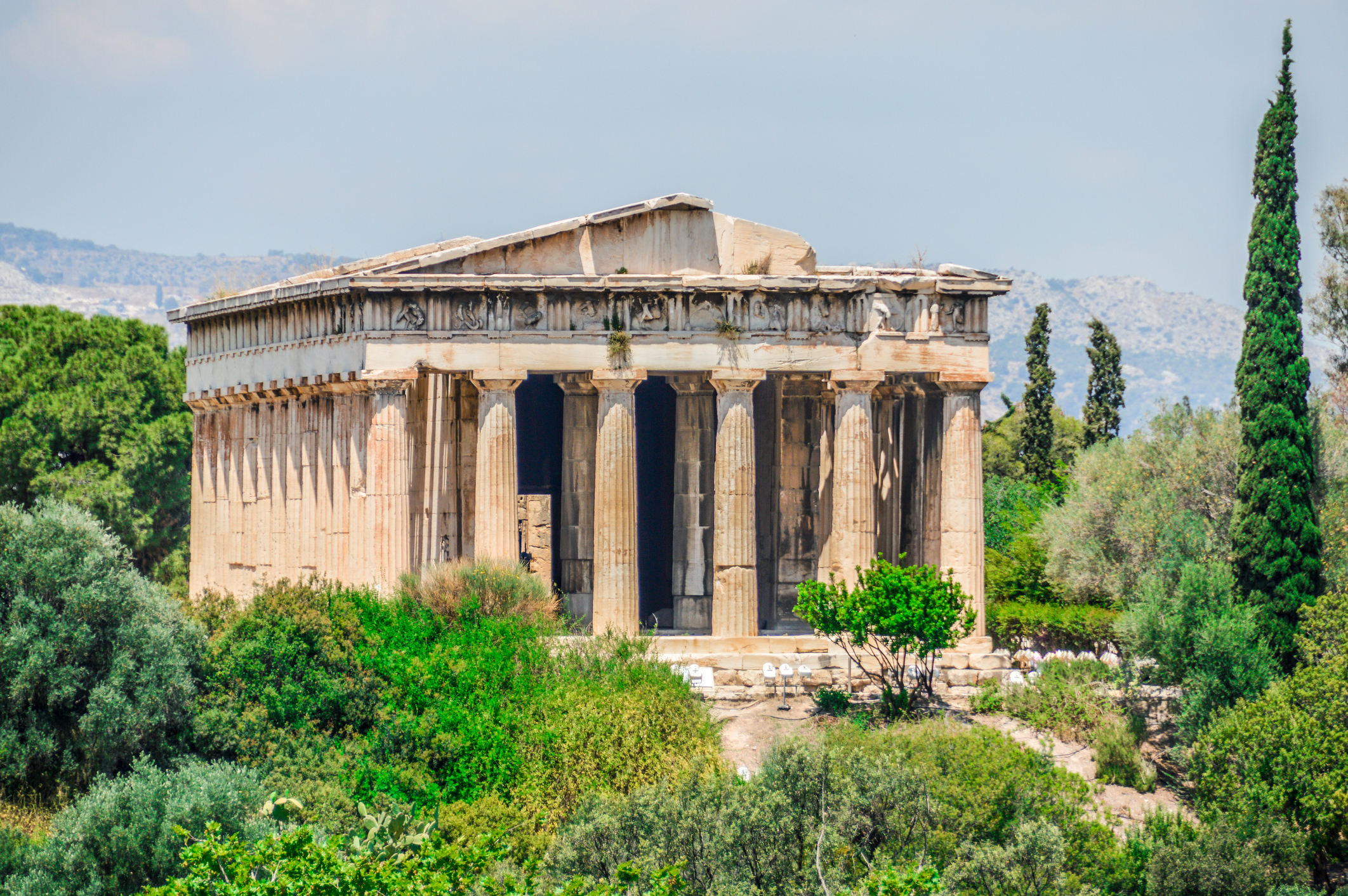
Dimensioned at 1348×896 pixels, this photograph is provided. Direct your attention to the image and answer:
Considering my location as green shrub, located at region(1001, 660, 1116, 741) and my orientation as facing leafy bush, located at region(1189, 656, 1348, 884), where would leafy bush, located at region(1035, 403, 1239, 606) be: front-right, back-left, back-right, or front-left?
back-left

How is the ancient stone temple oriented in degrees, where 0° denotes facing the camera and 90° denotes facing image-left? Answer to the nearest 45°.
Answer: approximately 0°

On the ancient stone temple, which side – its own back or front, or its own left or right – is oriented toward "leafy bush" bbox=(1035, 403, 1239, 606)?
left

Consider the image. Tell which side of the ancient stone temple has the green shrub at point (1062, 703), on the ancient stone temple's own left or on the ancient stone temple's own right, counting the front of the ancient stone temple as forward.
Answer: on the ancient stone temple's own left

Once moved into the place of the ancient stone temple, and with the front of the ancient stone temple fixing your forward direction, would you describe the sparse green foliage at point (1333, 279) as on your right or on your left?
on your left
